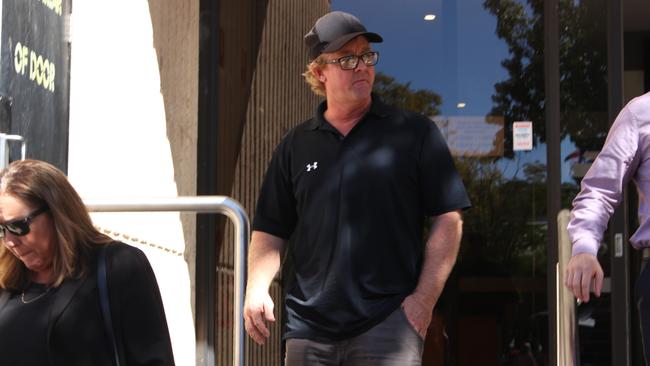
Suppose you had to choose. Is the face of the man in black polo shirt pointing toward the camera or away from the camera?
toward the camera

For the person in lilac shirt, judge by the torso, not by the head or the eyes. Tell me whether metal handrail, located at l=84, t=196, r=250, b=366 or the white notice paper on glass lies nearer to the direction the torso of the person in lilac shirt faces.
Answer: the metal handrail

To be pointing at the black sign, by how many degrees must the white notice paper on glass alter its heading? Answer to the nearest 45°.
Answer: approximately 45° to its right

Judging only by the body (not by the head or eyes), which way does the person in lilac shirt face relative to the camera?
toward the camera

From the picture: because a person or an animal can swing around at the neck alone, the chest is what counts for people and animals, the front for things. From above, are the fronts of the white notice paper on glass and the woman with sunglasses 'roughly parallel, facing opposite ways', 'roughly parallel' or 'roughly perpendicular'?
roughly parallel

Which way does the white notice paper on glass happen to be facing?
toward the camera

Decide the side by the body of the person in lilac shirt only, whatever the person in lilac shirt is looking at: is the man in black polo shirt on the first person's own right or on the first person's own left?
on the first person's own right

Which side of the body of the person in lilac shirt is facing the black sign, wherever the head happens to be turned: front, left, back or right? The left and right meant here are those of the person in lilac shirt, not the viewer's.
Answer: right

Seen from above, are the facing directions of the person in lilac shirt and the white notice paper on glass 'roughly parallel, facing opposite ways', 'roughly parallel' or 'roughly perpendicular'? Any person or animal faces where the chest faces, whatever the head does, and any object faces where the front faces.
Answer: roughly parallel

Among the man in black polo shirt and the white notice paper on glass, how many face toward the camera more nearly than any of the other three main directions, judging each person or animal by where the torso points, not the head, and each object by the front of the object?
2

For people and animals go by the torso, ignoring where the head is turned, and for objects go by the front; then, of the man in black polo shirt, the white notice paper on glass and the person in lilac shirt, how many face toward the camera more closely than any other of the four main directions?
3

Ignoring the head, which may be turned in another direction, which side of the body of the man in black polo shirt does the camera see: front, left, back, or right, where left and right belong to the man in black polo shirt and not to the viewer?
front

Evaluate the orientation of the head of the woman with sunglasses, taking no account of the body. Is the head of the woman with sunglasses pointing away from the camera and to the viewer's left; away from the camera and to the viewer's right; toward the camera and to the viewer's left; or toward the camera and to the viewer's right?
toward the camera and to the viewer's left
